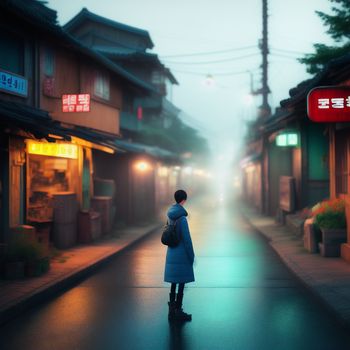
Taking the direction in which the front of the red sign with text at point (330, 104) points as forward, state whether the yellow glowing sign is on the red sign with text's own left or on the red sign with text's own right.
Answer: on the red sign with text's own right

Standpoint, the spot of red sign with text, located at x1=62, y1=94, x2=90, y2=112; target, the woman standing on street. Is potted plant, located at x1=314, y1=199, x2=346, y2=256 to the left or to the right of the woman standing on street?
left

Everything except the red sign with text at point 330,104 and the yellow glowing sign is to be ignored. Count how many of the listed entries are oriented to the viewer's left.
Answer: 0

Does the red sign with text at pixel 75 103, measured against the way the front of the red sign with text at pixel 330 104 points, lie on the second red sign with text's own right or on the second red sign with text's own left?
on the second red sign with text's own right

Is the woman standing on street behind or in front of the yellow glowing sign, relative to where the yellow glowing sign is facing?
in front

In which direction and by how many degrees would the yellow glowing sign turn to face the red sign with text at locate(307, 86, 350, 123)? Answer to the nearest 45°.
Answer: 0° — it already faces it

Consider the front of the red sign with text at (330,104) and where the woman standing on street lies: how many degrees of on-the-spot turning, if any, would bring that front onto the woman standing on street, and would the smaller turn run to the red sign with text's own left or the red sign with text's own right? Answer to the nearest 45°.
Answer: approximately 45° to the red sign with text's own right

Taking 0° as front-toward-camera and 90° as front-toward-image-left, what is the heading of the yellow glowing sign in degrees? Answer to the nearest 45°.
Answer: approximately 315°

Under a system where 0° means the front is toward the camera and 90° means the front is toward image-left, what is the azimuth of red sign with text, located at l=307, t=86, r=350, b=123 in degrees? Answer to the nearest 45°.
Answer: approximately 0°

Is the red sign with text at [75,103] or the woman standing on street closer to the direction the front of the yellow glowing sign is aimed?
the woman standing on street

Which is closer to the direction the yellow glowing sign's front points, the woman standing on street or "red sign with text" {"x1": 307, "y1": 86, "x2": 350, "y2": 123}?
the red sign with text

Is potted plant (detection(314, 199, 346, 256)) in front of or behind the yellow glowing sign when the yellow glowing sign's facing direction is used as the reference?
in front

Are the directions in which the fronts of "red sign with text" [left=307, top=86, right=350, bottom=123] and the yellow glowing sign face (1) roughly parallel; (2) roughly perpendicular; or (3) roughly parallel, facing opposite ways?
roughly perpendicular
